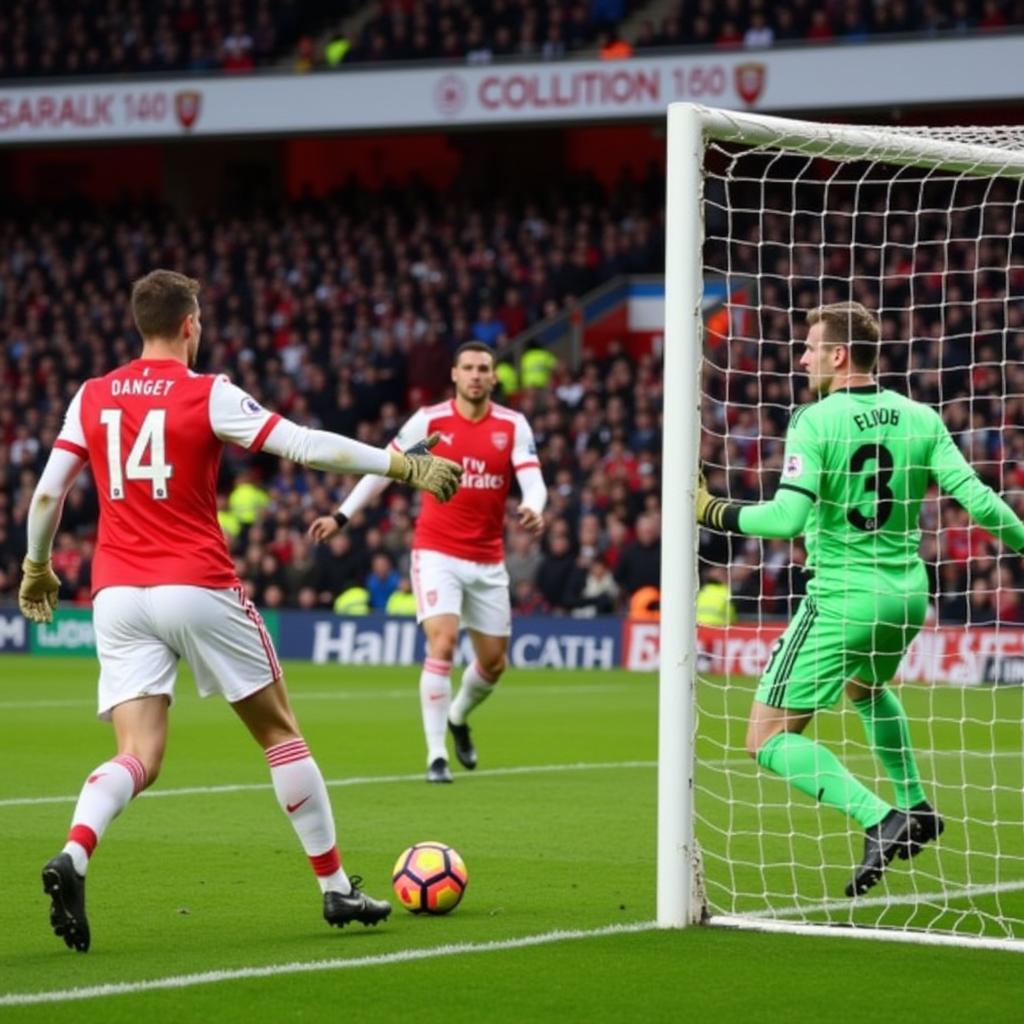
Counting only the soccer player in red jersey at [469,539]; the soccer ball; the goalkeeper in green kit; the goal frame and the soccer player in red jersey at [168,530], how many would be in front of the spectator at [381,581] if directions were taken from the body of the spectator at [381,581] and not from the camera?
5

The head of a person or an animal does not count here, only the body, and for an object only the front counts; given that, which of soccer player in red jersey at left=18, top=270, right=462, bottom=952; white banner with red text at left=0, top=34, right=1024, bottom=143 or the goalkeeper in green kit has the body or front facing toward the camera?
the white banner with red text

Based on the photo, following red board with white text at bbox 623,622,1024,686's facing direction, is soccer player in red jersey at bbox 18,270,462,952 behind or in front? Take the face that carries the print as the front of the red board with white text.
in front

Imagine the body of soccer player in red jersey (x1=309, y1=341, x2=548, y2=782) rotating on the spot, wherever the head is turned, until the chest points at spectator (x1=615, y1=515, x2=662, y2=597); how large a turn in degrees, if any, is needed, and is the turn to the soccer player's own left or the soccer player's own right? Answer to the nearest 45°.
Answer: approximately 180°

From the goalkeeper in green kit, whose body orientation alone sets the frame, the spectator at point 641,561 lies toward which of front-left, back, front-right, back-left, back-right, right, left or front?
front-right

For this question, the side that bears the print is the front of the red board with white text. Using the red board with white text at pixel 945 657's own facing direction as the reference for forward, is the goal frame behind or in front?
in front

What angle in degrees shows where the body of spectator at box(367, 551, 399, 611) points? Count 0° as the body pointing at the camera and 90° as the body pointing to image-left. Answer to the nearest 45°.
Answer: approximately 0°

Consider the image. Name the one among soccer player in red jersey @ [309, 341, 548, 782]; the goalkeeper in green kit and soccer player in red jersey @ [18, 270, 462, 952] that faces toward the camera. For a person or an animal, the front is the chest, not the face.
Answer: soccer player in red jersey @ [309, 341, 548, 782]

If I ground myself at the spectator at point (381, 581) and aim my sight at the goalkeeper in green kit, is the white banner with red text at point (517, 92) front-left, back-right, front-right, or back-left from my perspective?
back-left

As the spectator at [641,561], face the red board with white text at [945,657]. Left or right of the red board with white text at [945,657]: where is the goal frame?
right

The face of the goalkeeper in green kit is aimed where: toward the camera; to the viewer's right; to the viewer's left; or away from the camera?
to the viewer's left

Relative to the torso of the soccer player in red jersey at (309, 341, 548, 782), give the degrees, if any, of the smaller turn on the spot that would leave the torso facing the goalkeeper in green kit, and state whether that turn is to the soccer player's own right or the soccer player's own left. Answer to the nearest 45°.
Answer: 0° — they already face them
